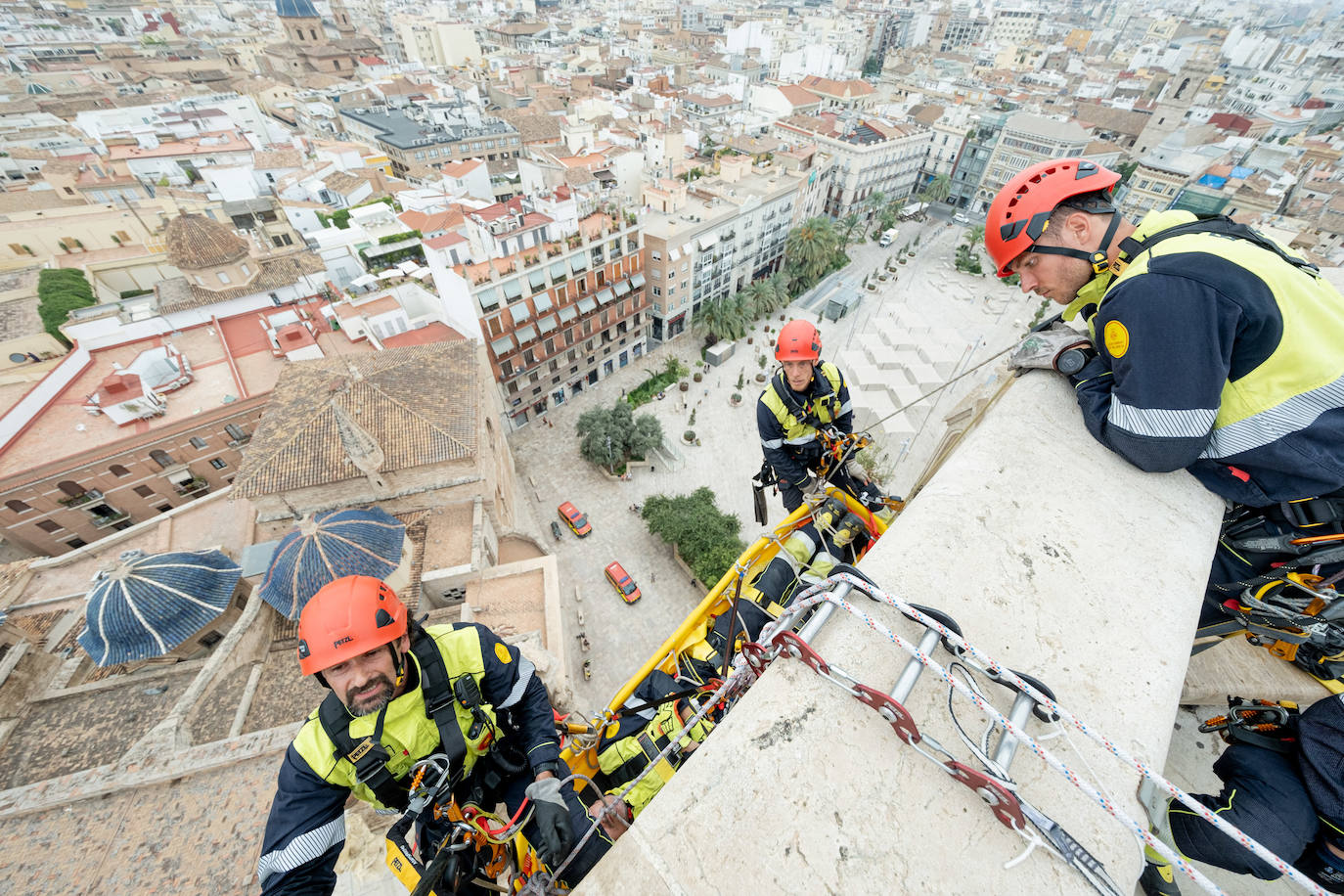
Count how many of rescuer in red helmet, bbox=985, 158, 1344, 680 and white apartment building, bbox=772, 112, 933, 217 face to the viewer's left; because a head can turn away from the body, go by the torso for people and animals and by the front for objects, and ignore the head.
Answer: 1

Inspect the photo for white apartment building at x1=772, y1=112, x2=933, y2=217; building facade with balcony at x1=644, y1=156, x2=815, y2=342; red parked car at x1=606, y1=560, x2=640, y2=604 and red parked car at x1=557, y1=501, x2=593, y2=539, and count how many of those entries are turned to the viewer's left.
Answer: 0

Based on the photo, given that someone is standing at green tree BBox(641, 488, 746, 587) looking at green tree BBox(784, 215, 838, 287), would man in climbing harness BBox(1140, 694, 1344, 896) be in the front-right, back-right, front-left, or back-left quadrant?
back-right

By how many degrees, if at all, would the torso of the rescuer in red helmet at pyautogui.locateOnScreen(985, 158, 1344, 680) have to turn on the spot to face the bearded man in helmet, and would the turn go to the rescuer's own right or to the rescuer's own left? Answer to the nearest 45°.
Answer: approximately 45° to the rescuer's own left

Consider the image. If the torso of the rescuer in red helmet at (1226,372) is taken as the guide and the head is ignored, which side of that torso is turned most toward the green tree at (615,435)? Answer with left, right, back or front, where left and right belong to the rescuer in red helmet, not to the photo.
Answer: front

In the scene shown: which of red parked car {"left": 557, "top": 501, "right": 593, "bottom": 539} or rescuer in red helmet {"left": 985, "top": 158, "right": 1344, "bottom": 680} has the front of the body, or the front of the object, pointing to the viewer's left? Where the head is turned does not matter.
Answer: the rescuer in red helmet

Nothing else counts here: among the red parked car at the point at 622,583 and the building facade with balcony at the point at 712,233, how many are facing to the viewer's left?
0

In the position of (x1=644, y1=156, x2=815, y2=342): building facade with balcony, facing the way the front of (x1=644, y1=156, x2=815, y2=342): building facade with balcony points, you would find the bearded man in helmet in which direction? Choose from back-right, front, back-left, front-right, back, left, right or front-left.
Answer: front-right

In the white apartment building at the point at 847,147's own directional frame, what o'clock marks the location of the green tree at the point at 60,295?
The green tree is roughly at 3 o'clock from the white apartment building.

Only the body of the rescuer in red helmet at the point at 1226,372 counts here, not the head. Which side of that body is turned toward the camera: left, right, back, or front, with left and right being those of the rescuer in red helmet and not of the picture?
left

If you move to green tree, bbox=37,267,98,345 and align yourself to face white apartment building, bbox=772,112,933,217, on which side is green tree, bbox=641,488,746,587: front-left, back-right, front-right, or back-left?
front-right

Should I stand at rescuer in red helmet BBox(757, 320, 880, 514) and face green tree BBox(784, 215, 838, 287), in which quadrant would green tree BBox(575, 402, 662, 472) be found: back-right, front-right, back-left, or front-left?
front-left

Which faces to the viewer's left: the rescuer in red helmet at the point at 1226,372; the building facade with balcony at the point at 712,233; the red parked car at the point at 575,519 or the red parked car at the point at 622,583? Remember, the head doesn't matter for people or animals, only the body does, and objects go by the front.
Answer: the rescuer in red helmet
